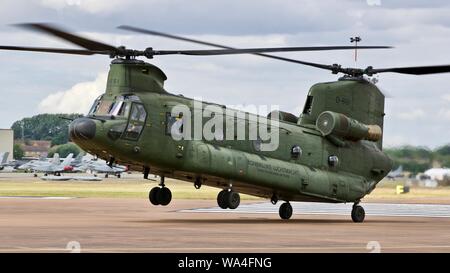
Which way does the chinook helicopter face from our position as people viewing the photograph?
facing the viewer and to the left of the viewer
